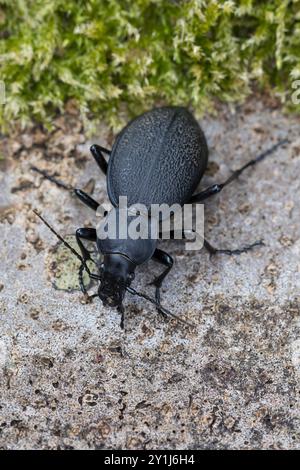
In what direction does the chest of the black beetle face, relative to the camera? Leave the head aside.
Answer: toward the camera
